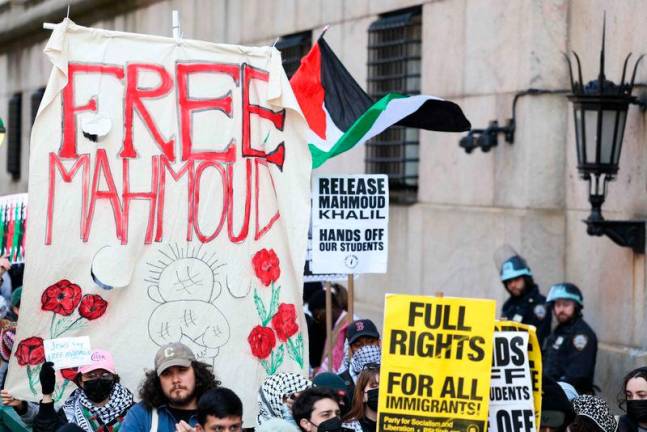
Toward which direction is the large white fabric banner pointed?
toward the camera

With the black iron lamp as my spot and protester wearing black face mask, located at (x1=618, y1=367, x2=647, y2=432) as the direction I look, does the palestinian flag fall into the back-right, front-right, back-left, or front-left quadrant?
front-right

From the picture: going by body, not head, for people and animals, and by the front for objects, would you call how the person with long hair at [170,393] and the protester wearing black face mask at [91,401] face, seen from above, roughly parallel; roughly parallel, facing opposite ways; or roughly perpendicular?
roughly parallel

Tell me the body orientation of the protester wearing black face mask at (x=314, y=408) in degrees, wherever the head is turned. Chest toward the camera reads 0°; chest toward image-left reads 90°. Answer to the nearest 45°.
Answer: approximately 315°

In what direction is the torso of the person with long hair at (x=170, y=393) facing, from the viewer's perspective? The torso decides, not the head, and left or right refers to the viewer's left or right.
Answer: facing the viewer

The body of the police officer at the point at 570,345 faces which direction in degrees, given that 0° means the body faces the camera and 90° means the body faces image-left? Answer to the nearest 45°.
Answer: approximately 45°

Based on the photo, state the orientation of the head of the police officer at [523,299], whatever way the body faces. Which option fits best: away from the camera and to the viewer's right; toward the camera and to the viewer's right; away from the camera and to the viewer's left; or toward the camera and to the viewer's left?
toward the camera and to the viewer's left

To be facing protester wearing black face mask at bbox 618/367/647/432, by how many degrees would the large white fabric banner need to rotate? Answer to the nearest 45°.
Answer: approximately 90° to its left

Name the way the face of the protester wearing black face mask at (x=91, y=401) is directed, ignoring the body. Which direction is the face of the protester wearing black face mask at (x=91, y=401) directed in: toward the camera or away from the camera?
toward the camera

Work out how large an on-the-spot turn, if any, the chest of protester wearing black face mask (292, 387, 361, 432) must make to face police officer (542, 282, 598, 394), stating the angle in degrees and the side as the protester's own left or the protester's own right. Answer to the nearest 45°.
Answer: approximately 90° to the protester's own left

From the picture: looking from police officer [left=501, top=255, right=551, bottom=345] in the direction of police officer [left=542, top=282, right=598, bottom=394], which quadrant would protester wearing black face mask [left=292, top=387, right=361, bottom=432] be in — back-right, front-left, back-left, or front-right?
front-right
